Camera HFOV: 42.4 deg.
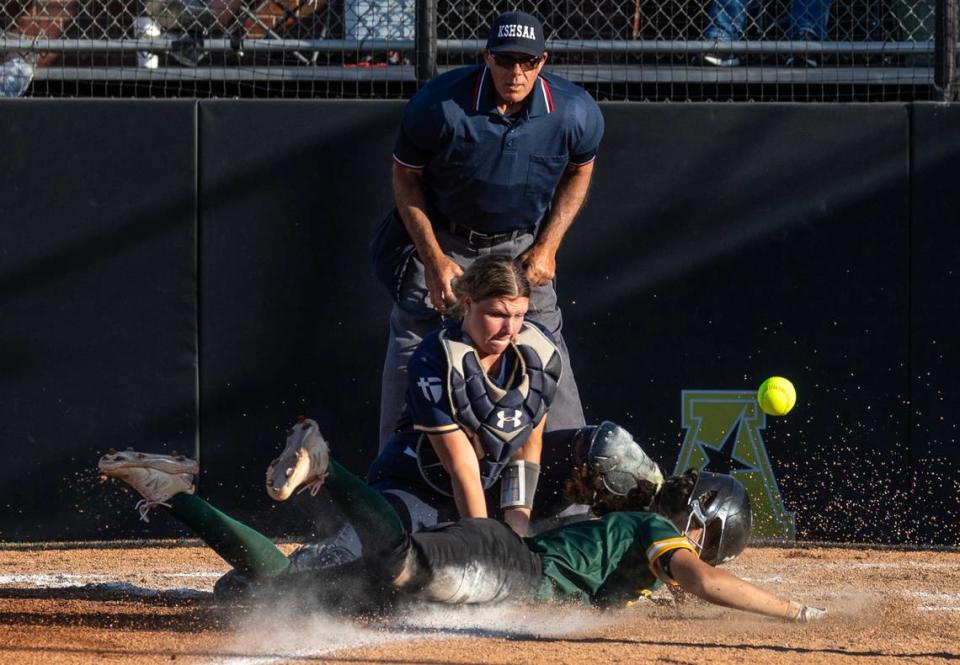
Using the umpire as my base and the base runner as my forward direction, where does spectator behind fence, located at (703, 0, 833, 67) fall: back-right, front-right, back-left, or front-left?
back-left

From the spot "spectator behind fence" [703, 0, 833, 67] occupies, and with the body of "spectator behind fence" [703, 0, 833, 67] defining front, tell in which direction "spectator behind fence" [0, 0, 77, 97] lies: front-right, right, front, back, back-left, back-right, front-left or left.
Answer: right

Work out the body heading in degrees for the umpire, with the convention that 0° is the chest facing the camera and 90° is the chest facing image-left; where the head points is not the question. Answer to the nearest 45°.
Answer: approximately 0°

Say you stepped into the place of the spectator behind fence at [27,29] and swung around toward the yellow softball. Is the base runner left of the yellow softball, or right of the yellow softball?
right

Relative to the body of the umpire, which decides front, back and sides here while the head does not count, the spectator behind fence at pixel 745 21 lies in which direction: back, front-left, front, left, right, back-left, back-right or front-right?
back-left

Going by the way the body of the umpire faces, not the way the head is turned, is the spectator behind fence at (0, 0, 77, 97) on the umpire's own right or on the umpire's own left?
on the umpire's own right

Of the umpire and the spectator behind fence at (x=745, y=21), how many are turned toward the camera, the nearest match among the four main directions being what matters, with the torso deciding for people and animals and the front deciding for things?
2

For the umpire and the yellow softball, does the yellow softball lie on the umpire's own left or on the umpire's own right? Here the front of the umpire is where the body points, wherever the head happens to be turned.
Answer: on the umpire's own left
